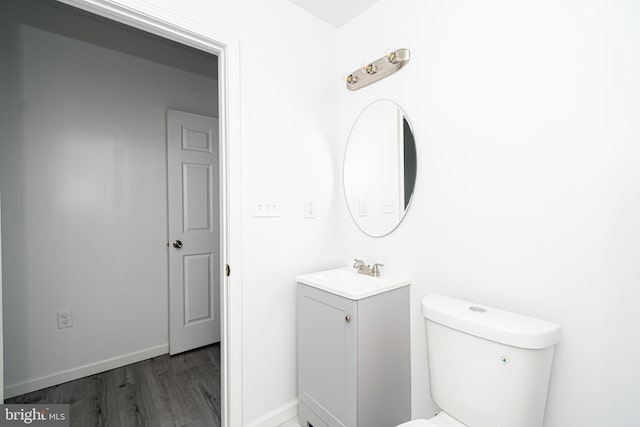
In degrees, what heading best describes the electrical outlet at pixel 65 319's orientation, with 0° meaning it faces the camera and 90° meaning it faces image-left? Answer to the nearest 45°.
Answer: approximately 315°

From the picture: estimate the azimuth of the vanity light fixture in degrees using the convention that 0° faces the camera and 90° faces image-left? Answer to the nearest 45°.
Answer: approximately 45°
